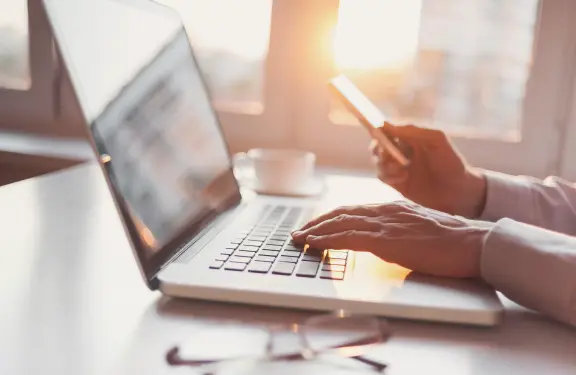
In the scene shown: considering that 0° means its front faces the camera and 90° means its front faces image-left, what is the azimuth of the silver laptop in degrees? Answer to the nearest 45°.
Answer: approximately 270°
